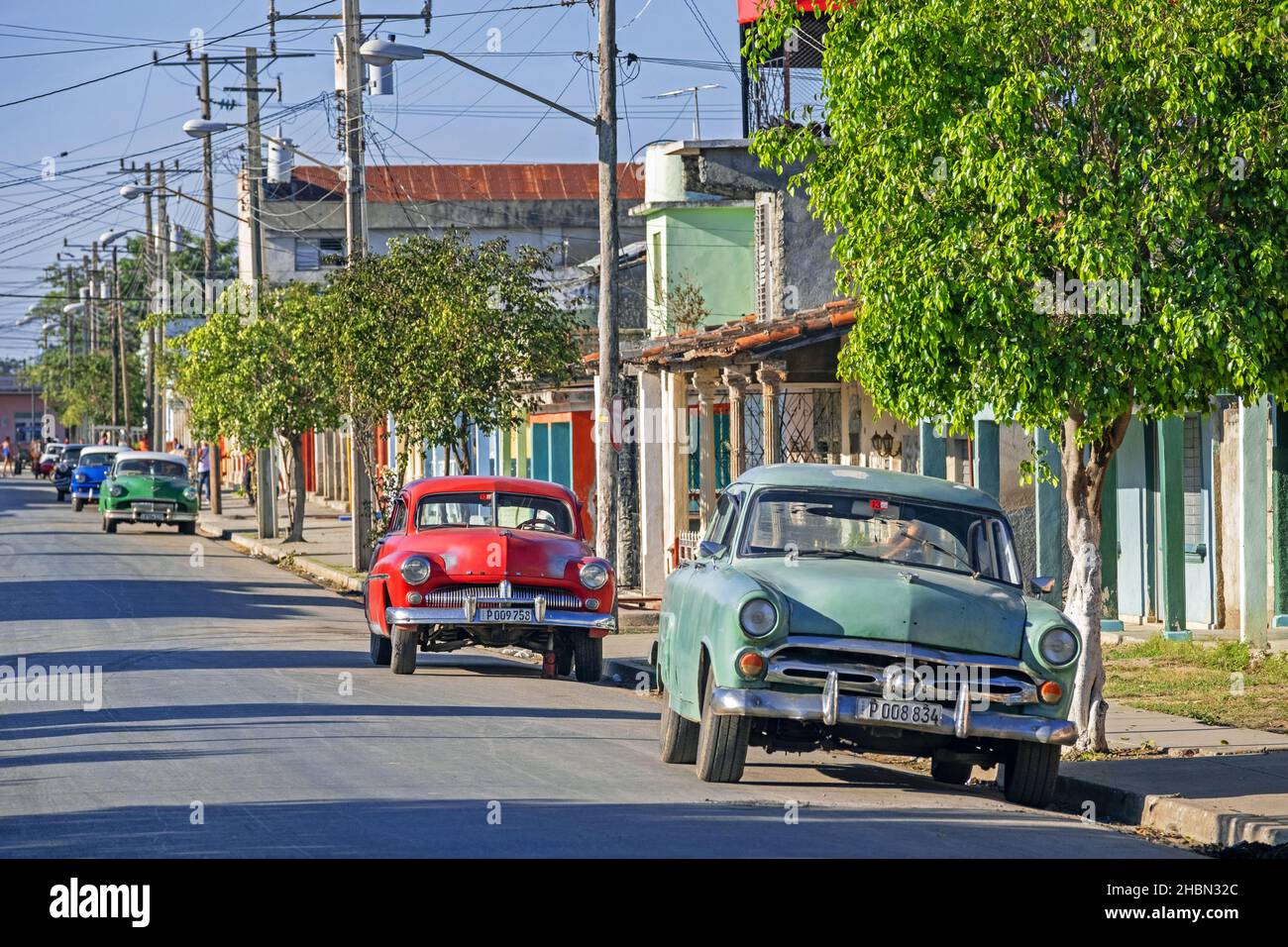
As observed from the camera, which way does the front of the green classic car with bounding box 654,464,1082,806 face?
facing the viewer

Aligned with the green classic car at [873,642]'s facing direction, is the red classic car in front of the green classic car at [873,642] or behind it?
behind

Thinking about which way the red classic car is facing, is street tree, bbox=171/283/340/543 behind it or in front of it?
behind

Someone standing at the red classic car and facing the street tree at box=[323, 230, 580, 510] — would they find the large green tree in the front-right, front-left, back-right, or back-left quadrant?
back-right

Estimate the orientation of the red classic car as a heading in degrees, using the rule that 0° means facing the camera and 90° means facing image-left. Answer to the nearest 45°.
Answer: approximately 0°

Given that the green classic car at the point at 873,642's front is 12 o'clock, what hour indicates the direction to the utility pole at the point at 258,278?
The utility pole is roughly at 5 o'clock from the green classic car.

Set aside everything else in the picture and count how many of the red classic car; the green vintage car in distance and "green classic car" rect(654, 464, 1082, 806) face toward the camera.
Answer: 3

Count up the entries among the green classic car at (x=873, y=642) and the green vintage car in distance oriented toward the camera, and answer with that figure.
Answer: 2

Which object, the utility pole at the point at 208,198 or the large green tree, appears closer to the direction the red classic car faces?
the large green tree

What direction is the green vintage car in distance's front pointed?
toward the camera

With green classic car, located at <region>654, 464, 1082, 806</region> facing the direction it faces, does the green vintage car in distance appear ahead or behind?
behind

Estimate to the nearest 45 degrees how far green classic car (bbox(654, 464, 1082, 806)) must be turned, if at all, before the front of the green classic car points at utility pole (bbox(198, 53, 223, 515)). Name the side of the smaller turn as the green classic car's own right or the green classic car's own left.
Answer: approximately 135° to the green classic car's own right
